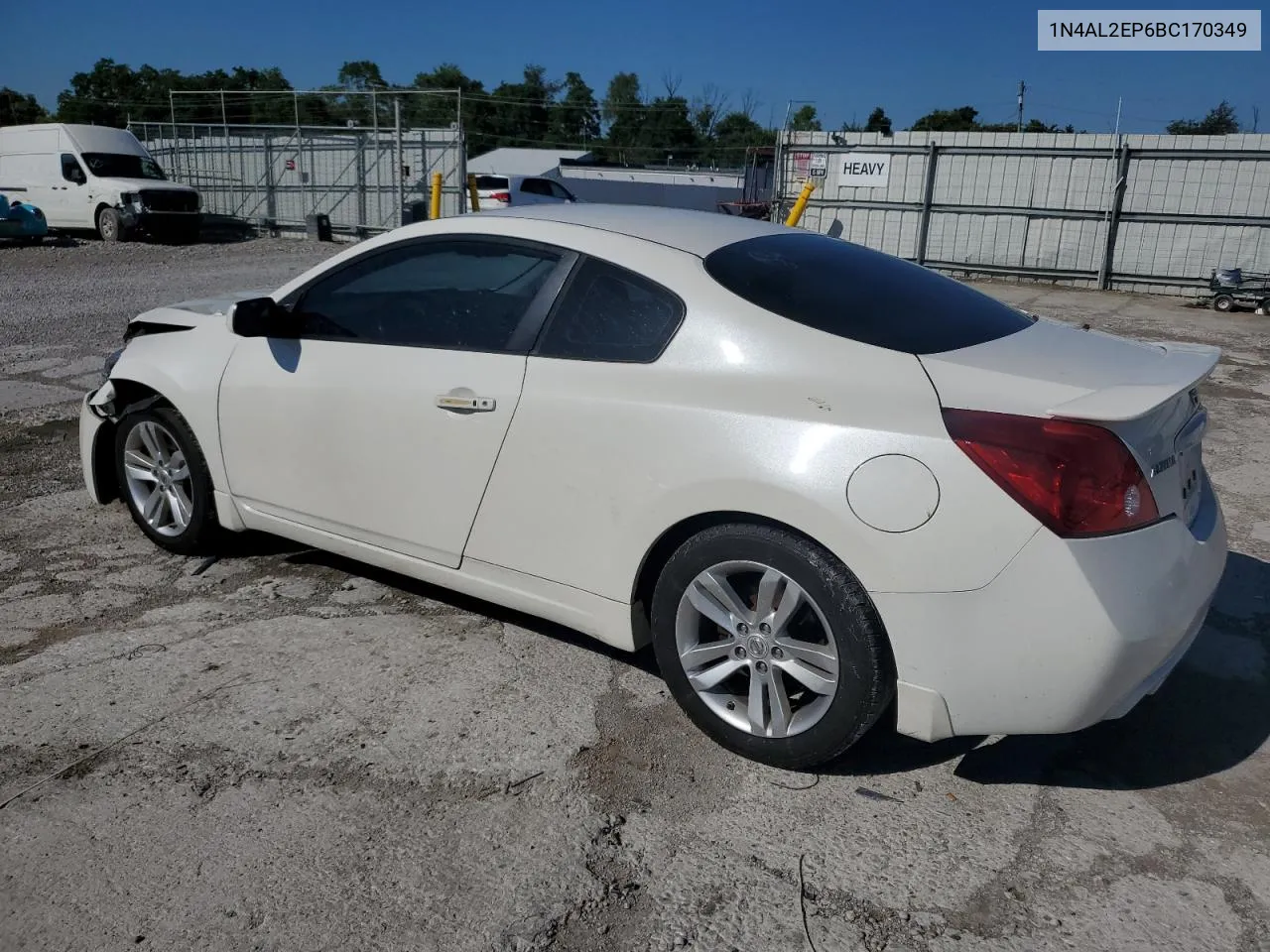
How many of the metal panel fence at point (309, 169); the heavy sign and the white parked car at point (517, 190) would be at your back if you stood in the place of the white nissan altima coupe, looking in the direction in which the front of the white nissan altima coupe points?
0

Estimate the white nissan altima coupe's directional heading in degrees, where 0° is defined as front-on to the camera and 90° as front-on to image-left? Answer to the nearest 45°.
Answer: approximately 135°

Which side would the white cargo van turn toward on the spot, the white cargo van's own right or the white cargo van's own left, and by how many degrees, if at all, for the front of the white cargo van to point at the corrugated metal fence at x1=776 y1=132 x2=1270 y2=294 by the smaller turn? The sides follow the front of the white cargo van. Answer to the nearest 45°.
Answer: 0° — it already faces it

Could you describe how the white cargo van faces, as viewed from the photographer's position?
facing the viewer and to the right of the viewer

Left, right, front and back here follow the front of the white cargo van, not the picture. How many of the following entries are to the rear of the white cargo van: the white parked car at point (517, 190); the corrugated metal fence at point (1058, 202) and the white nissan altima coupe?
0

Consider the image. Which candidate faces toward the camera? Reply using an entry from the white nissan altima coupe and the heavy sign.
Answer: the heavy sign

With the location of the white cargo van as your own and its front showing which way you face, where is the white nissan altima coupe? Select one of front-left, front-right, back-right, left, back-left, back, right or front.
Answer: front-right

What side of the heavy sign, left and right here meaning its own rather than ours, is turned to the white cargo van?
right

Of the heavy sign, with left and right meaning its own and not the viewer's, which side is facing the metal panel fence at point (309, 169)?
right

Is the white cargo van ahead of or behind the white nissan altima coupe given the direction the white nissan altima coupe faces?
ahead

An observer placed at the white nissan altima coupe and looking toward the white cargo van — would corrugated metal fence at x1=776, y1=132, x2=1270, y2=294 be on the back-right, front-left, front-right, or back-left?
front-right

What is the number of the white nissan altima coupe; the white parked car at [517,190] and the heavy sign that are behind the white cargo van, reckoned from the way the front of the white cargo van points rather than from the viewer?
0

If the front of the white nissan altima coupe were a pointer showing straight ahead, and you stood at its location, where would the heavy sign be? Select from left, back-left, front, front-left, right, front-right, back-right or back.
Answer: front-right

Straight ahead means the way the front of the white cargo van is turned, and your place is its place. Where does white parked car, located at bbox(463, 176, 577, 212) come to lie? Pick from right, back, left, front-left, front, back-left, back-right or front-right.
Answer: front-left

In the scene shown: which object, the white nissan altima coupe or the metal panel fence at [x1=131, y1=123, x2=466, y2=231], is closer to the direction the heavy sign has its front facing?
the white nissan altima coupe

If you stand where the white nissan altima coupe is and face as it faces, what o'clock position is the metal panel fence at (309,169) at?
The metal panel fence is roughly at 1 o'clock from the white nissan altima coupe.

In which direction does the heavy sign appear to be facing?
toward the camera

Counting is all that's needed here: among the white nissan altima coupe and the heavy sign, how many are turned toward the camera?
1

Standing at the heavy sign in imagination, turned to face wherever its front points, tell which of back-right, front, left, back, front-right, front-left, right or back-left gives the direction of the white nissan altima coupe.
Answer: front
